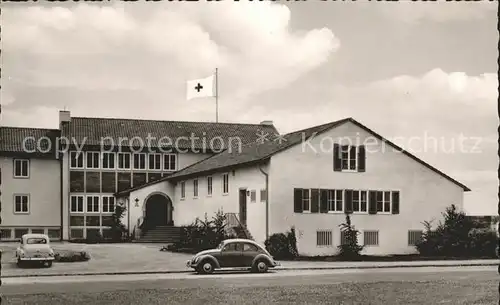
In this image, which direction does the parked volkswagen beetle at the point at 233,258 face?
to the viewer's left

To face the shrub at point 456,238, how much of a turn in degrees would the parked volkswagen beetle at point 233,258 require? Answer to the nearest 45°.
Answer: approximately 135° to its right

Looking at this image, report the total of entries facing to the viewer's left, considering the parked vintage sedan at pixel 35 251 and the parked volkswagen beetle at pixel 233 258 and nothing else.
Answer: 1

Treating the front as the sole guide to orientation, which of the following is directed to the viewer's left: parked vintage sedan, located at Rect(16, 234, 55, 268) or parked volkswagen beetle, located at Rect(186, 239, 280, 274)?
parked volkswagen beetle, located at Rect(186, 239, 280, 274)

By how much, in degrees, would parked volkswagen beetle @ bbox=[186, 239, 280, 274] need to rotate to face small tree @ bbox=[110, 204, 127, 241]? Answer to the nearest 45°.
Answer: approximately 90° to its right

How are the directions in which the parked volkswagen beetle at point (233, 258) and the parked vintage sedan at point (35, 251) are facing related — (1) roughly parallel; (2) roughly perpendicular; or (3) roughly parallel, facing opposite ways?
roughly perpendicular

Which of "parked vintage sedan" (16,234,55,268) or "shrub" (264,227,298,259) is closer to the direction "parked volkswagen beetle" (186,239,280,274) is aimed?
the parked vintage sedan

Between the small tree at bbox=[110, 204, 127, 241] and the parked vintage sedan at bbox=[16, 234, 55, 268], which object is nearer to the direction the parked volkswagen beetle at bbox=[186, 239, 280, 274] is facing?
the parked vintage sedan
